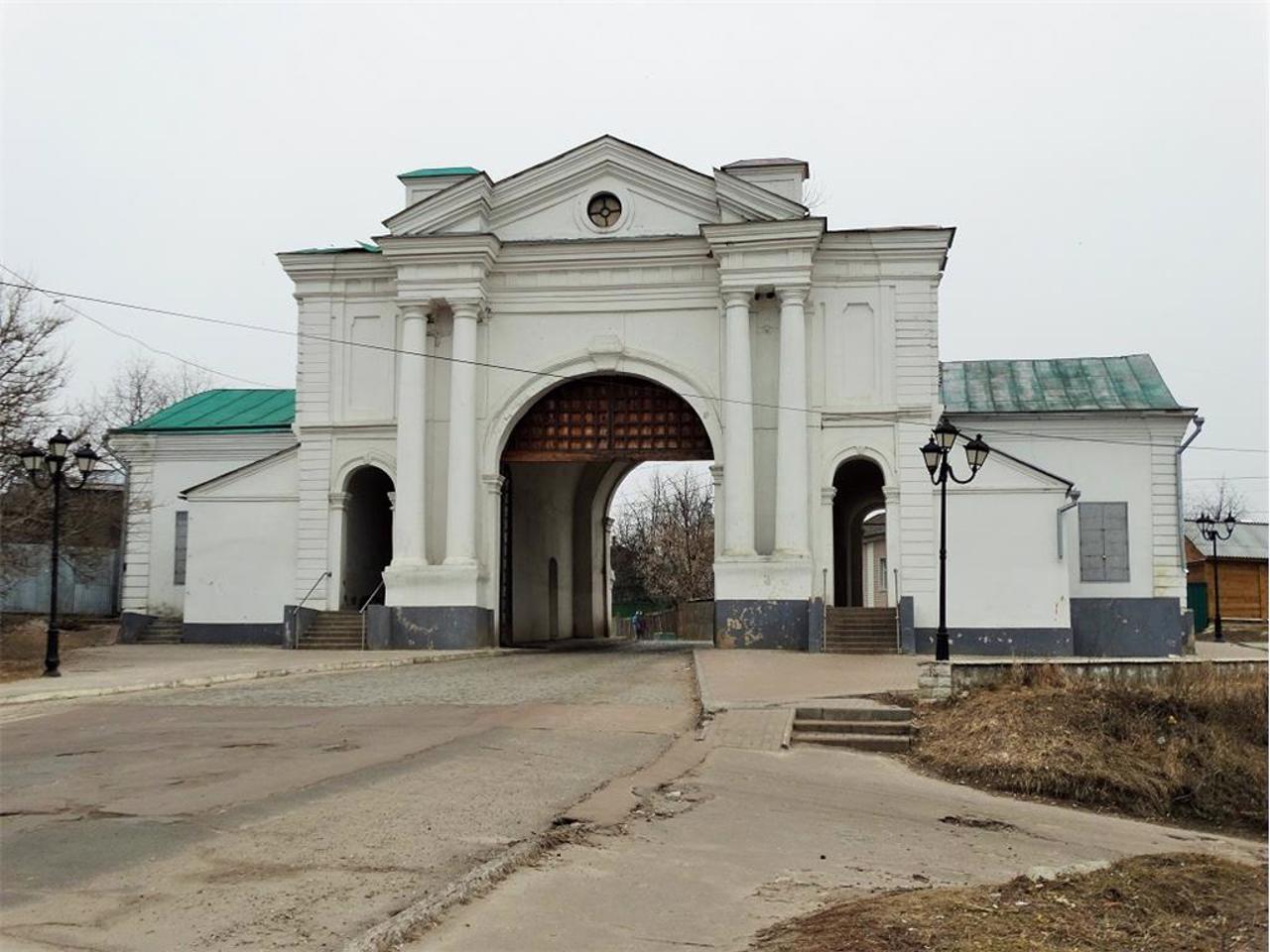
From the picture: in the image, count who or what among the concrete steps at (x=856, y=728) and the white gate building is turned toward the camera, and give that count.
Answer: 2

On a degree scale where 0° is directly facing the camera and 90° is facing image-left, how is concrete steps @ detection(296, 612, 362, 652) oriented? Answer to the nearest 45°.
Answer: approximately 0°

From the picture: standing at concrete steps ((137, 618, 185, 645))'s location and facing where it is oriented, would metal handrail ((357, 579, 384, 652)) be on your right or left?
on your left

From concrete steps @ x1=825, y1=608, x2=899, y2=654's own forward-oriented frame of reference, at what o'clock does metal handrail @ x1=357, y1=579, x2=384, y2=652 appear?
The metal handrail is roughly at 3 o'clock from the concrete steps.

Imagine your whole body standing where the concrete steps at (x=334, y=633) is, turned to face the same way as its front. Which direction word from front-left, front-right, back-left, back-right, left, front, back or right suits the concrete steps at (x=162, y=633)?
back-right

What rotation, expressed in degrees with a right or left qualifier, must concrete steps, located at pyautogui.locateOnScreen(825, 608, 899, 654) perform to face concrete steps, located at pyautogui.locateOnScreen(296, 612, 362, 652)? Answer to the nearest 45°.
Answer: approximately 90° to its right

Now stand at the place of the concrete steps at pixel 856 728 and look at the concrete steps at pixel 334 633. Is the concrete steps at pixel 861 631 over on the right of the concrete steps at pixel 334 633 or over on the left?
right
